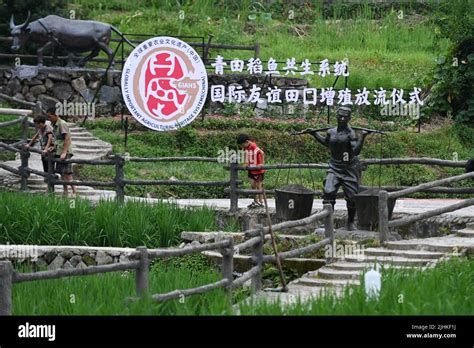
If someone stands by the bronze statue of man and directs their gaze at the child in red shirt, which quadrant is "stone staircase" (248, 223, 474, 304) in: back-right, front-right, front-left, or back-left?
back-left

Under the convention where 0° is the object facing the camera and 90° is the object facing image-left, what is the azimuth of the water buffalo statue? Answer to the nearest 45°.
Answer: approximately 90°

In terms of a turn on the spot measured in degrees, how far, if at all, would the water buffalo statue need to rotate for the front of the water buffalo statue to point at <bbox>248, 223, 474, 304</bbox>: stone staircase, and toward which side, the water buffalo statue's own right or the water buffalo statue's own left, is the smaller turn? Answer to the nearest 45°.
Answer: approximately 90° to the water buffalo statue's own left

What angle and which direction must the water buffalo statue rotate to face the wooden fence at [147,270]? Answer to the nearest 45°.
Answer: approximately 90° to its left
